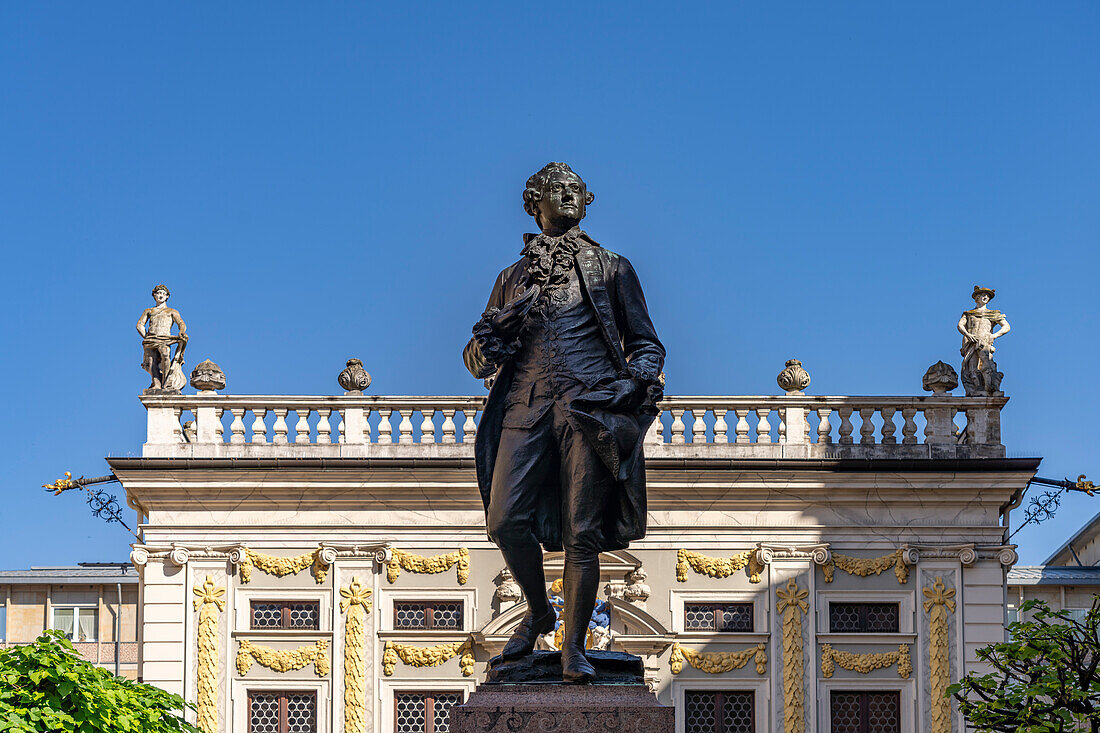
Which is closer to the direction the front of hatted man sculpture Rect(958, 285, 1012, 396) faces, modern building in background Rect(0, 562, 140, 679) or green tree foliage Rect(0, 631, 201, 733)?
the green tree foliage

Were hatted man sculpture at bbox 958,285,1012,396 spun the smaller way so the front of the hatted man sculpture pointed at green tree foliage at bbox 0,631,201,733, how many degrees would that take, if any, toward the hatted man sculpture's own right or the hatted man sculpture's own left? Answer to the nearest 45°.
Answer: approximately 45° to the hatted man sculpture's own right

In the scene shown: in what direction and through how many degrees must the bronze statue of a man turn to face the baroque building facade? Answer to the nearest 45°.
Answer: approximately 180°

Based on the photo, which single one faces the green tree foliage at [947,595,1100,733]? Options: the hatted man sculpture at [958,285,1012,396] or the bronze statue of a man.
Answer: the hatted man sculpture

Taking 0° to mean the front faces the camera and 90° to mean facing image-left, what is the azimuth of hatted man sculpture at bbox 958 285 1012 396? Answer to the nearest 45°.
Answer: approximately 0°

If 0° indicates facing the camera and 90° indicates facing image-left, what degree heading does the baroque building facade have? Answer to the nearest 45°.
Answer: approximately 0°

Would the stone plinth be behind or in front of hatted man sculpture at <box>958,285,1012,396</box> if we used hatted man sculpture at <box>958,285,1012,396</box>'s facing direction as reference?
in front
